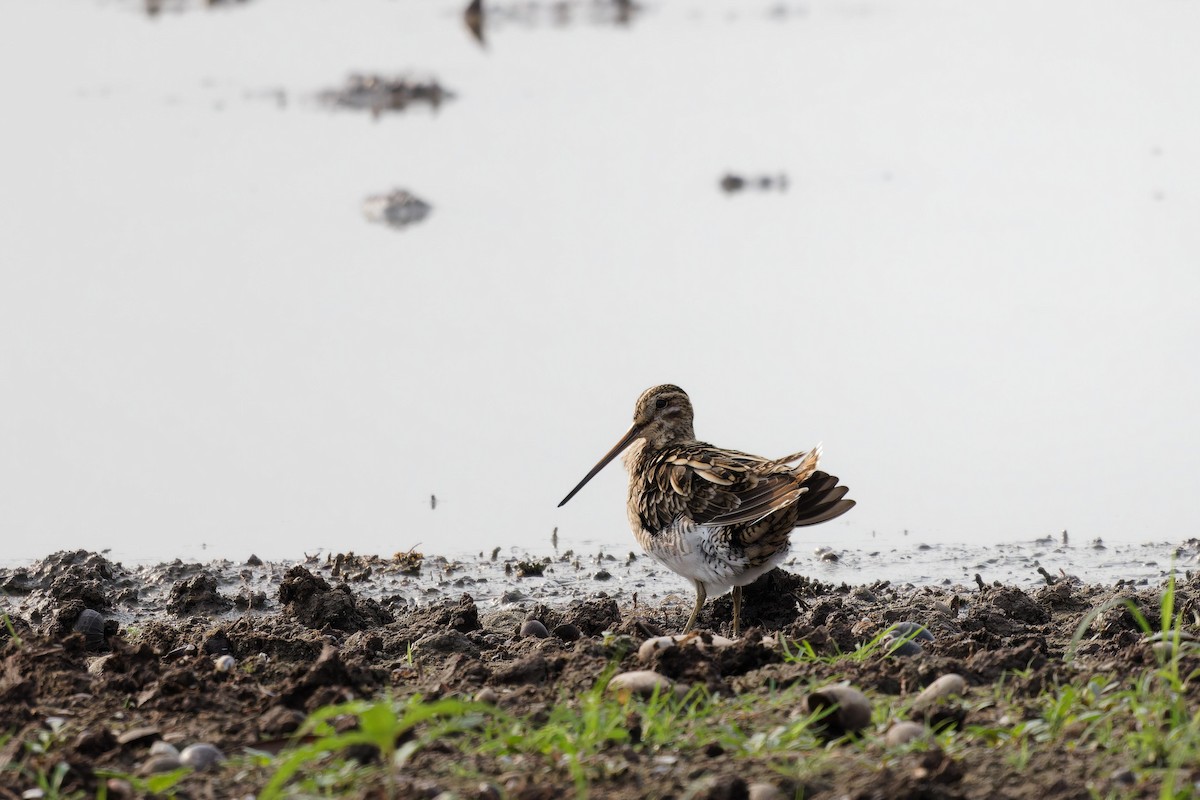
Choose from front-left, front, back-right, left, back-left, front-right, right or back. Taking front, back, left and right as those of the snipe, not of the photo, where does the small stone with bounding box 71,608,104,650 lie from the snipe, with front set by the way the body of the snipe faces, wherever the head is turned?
front

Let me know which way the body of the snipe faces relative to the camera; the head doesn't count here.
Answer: to the viewer's left

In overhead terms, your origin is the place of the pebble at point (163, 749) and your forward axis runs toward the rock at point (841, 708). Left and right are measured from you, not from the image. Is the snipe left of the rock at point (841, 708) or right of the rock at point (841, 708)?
left

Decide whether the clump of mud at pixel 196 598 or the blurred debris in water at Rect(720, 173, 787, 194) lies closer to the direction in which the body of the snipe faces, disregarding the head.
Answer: the clump of mud

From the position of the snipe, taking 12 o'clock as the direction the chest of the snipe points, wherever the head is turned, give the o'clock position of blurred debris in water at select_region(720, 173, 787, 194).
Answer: The blurred debris in water is roughly at 3 o'clock from the snipe.

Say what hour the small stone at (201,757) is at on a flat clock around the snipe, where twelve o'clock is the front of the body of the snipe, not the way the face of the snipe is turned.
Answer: The small stone is roughly at 10 o'clock from the snipe.

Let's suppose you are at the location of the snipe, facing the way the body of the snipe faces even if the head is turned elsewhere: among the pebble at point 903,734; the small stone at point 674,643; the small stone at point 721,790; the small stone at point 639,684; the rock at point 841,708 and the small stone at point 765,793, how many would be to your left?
6

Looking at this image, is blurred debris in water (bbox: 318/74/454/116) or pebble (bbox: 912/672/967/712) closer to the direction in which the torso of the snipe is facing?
the blurred debris in water

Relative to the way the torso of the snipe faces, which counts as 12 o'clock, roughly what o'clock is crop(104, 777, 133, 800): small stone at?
The small stone is roughly at 10 o'clock from the snipe.

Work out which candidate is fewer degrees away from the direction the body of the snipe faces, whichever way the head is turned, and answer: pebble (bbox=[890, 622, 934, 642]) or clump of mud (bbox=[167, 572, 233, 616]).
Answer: the clump of mud

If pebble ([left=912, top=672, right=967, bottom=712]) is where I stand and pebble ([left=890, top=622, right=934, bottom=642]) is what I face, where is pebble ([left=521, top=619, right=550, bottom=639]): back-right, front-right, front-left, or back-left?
front-left

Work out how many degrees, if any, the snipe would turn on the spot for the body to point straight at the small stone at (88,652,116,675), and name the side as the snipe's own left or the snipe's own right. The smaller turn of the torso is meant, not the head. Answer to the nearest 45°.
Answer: approximately 45° to the snipe's own left

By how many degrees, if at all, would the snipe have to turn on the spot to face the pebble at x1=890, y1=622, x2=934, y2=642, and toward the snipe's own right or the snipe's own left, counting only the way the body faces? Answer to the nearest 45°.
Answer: approximately 135° to the snipe's own left

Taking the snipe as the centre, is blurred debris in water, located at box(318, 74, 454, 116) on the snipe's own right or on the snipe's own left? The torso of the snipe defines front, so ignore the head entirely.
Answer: on the snipe's own right

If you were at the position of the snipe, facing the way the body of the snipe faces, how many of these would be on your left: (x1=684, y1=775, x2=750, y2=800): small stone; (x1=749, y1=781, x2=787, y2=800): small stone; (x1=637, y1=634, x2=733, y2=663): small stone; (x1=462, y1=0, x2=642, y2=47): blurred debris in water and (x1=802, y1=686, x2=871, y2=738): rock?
4

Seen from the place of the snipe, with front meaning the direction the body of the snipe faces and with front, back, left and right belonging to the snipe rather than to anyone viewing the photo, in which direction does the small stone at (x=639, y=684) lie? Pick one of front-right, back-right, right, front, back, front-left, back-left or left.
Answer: left
